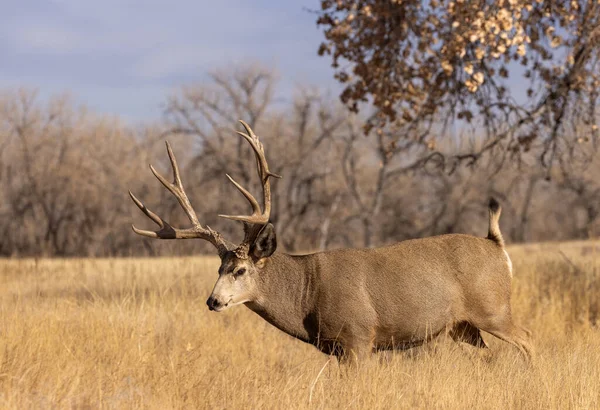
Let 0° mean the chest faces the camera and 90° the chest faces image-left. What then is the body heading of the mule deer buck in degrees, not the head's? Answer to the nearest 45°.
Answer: approximately 90°
